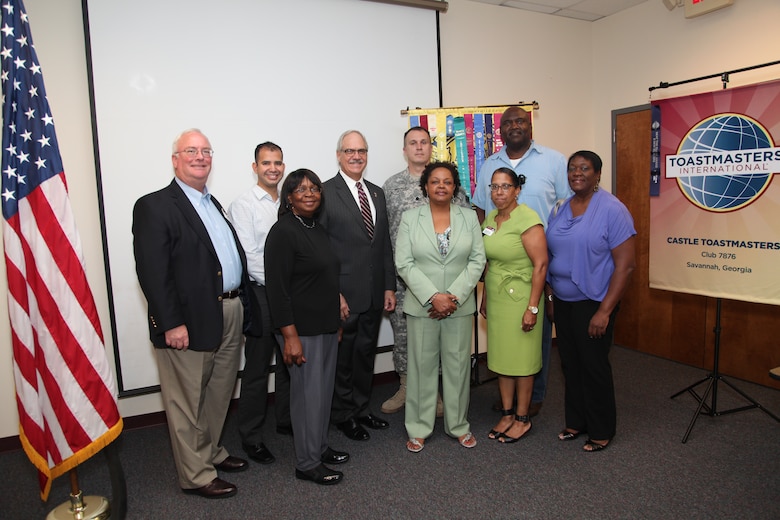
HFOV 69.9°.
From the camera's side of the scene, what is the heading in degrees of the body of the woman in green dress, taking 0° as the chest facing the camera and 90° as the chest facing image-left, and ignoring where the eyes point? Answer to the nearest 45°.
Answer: approximately 45°

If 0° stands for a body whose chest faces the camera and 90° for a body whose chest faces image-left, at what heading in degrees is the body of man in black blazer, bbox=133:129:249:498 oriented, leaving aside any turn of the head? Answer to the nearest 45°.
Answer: approximately 315°

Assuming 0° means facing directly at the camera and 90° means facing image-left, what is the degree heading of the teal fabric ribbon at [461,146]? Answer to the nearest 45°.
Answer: approximately 0°

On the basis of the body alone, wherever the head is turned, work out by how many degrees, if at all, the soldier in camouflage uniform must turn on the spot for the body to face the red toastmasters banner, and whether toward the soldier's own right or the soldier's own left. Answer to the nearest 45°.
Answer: approximately 90° to the soldier's own left

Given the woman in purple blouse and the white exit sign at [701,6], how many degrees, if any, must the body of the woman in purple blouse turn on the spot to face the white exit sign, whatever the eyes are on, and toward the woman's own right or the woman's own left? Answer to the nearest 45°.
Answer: approximately 180°

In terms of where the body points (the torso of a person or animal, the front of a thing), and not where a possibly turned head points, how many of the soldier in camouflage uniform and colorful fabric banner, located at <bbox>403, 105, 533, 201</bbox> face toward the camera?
2

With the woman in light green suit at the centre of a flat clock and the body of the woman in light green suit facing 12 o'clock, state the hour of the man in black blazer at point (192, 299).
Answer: The man in black blazer is roughly at 2 o'clock from the woman in light green suit.

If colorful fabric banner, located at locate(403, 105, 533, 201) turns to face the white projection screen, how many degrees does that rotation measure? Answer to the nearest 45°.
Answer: approximately 45° to its right
